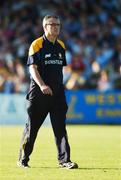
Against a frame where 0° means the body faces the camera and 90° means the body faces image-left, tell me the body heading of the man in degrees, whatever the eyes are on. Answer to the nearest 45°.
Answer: approximately 315°

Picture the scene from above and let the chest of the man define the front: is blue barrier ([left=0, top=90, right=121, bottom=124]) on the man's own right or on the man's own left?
on the man's own left
